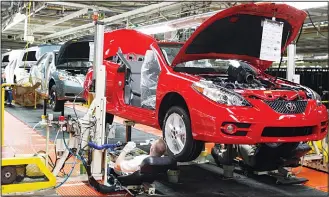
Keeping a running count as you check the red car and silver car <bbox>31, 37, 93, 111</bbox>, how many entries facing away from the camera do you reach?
0

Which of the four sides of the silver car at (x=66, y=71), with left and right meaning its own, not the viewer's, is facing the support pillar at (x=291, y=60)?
front

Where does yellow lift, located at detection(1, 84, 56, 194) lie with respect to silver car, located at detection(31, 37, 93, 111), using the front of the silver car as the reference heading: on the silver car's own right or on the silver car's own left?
on the silver car's own right

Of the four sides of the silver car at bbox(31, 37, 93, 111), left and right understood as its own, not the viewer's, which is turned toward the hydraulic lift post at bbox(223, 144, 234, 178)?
front

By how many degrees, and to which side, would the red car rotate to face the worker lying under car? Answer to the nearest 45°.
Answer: approximately 135° to its right

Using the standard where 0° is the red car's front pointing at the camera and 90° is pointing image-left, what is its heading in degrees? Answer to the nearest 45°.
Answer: approximately 315°

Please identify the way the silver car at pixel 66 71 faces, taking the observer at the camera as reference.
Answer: facing the viewer and to the right of the viewer
